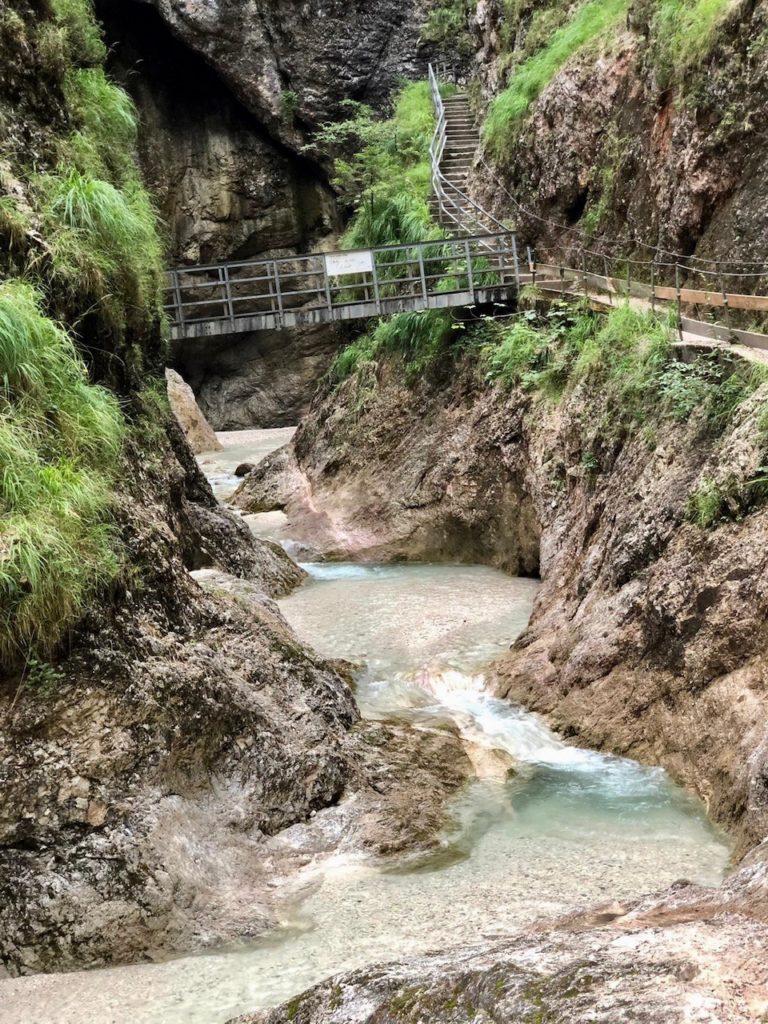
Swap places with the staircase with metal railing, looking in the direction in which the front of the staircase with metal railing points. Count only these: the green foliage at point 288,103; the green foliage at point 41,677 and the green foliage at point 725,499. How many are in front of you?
2

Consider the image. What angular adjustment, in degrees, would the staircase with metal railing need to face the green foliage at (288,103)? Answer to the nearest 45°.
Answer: approximately 135° to its right

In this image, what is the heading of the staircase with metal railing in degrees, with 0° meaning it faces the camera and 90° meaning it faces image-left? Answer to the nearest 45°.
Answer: approximately 0°

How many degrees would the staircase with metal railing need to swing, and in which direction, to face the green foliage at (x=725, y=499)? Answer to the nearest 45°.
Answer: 0° — it already faces it

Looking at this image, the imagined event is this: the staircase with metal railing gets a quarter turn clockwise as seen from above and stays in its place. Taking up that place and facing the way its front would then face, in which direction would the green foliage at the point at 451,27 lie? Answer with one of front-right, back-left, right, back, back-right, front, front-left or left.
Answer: right

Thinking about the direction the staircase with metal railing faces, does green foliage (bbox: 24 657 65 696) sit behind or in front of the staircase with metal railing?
in front
